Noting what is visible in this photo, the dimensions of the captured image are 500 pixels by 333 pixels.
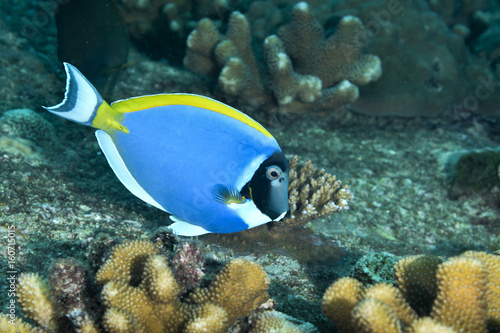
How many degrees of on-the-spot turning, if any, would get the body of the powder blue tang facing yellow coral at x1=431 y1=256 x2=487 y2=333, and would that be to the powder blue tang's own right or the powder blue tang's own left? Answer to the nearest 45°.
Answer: approximately 45° to the powder blue tang's own right

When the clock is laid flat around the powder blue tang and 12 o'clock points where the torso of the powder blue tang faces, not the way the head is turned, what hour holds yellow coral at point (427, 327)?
The yellow coral is roughly at 2 o'clock from the powder blue tang.

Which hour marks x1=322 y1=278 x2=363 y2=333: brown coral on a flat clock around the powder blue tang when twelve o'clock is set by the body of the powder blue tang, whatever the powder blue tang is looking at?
The brown coral is roughly at 2 o'clock from the powder blue tang.

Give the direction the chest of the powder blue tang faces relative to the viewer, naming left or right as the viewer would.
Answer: facing to the right of the viewer
